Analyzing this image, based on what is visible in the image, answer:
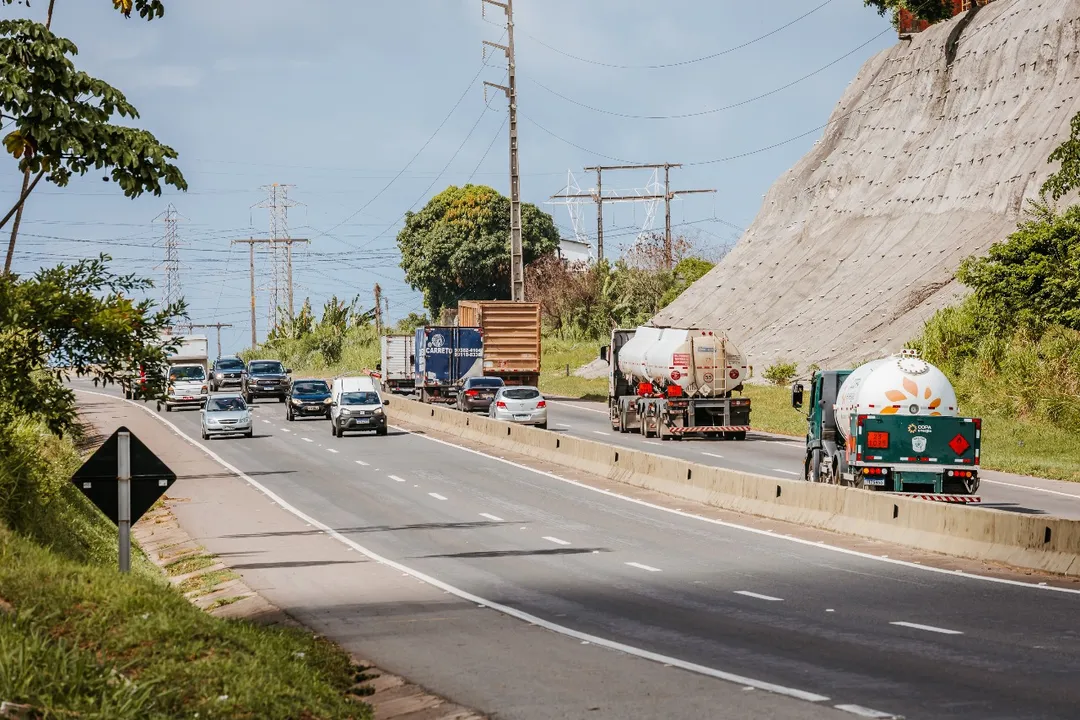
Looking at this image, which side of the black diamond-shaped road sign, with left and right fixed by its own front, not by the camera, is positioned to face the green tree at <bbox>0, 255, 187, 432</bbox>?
front

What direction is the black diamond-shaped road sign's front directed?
away from the camera

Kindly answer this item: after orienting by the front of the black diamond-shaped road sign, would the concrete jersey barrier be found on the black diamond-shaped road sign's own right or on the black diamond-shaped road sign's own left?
on the black diamond-shaped road sign's own right
